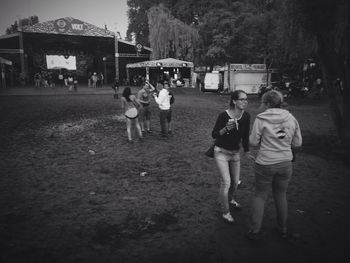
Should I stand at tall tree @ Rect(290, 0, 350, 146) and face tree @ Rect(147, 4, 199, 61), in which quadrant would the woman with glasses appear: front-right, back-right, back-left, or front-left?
back-left

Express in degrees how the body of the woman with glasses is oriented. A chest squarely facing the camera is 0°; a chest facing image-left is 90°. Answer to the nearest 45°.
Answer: approximately 315°

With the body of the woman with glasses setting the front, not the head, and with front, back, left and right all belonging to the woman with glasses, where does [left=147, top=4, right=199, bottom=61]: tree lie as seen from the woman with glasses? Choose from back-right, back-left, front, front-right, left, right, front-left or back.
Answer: back-left

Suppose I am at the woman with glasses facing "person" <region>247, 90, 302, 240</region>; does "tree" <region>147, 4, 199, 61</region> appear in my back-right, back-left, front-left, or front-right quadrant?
back-left

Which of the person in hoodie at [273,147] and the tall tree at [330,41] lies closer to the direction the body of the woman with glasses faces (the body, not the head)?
the person in hoodie

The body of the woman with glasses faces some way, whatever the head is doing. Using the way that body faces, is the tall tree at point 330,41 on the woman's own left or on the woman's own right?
on the woman's own left

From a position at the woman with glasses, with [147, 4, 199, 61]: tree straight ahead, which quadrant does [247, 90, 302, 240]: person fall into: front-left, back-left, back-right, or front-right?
back-right
